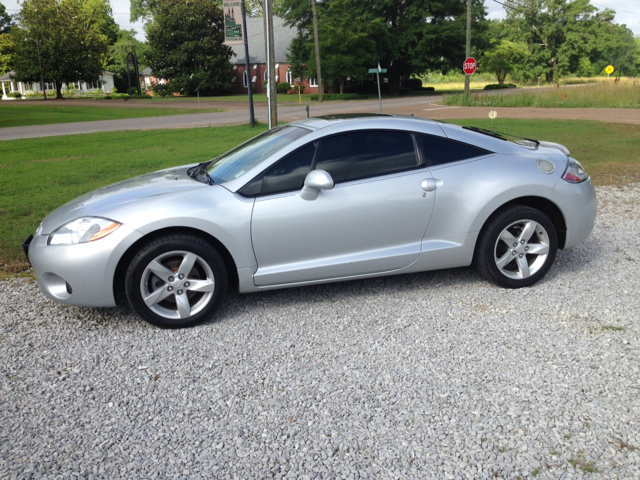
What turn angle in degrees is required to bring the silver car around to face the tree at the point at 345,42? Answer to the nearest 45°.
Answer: approximately 90° to its right

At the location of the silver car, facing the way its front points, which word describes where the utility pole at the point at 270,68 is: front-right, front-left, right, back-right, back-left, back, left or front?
right

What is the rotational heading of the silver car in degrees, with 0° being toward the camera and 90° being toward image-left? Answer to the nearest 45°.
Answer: approximately 90°
